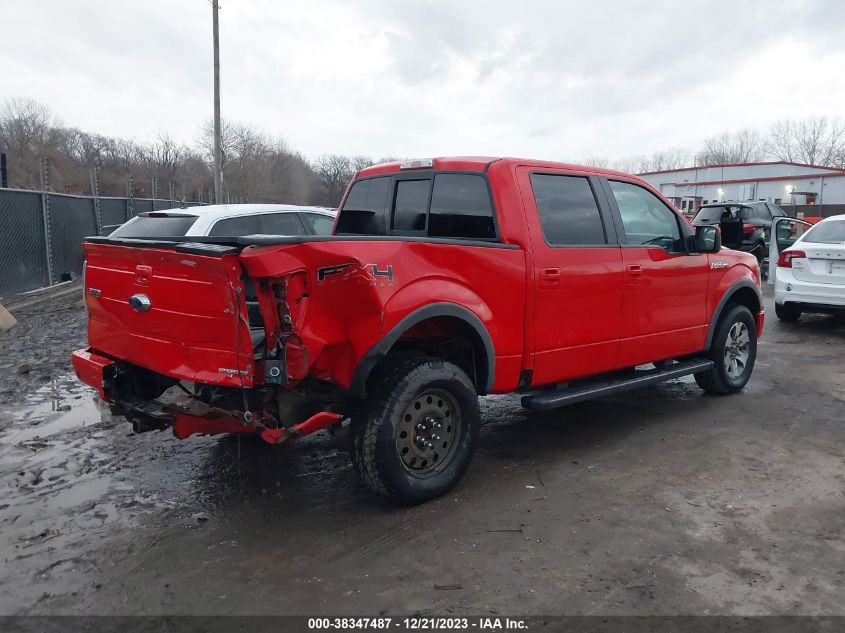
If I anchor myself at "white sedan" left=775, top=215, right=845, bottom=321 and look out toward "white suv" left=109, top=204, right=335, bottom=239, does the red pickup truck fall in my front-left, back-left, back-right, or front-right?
front-left

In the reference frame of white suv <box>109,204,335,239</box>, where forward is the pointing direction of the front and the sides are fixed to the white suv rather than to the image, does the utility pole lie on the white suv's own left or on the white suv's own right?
on the white suv's own left

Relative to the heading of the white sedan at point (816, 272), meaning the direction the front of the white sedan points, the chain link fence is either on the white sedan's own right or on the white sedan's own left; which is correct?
on the white sedan's own left

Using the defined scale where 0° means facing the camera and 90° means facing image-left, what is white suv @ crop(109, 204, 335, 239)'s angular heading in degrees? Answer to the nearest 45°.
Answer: approximately 225°

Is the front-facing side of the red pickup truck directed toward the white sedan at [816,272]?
yes

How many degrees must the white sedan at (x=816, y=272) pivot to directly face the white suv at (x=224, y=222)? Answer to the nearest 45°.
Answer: approximately 135° to its left

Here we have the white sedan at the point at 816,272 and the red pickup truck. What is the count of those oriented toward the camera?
0

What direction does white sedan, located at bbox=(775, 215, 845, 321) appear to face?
away from the camera

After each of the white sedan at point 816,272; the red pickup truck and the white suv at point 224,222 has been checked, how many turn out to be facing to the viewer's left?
0

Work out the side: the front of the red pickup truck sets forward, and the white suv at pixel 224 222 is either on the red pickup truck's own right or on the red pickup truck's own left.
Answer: on the red pickup truck's own left

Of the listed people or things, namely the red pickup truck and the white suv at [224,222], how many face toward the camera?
0

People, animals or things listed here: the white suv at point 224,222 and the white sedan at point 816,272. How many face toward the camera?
0
